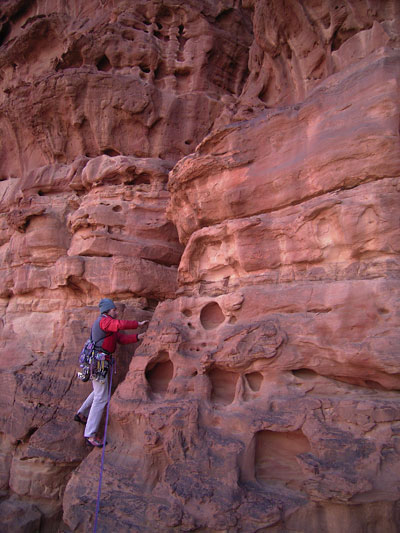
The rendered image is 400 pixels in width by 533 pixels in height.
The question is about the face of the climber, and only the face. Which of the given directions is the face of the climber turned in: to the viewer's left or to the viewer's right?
to the viewer's right

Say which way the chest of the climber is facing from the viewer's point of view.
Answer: to the viewer's right
